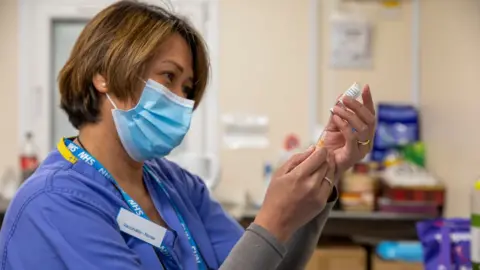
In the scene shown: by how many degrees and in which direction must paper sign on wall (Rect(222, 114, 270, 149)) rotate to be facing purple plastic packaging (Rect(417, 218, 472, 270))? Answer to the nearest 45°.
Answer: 0° — it already faces it

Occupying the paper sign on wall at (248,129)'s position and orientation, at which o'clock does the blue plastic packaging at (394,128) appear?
The blue plastic packaging is roughly at 9 o'clock from the paper sign on wall.

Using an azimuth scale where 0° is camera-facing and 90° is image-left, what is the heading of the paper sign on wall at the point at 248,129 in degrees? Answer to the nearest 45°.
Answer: approximately 0°

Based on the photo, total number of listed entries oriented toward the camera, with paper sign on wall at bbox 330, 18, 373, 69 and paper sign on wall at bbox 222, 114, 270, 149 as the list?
2

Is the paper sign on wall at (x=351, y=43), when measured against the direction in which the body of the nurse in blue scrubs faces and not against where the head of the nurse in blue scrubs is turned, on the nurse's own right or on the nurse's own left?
on the nurse's own left

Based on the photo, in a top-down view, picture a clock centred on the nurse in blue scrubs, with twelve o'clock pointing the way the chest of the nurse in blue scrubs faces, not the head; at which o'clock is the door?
The door is roughly at 7 o'clock from the nurse in blue scrubs.

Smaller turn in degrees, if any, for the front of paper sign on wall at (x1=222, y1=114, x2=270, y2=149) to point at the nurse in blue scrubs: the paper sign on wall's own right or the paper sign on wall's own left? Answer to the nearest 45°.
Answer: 0° — it already faces them

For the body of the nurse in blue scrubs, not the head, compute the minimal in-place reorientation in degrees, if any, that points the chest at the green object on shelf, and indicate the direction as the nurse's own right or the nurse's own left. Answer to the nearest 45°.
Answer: approximately 90° to the nurse's own left
